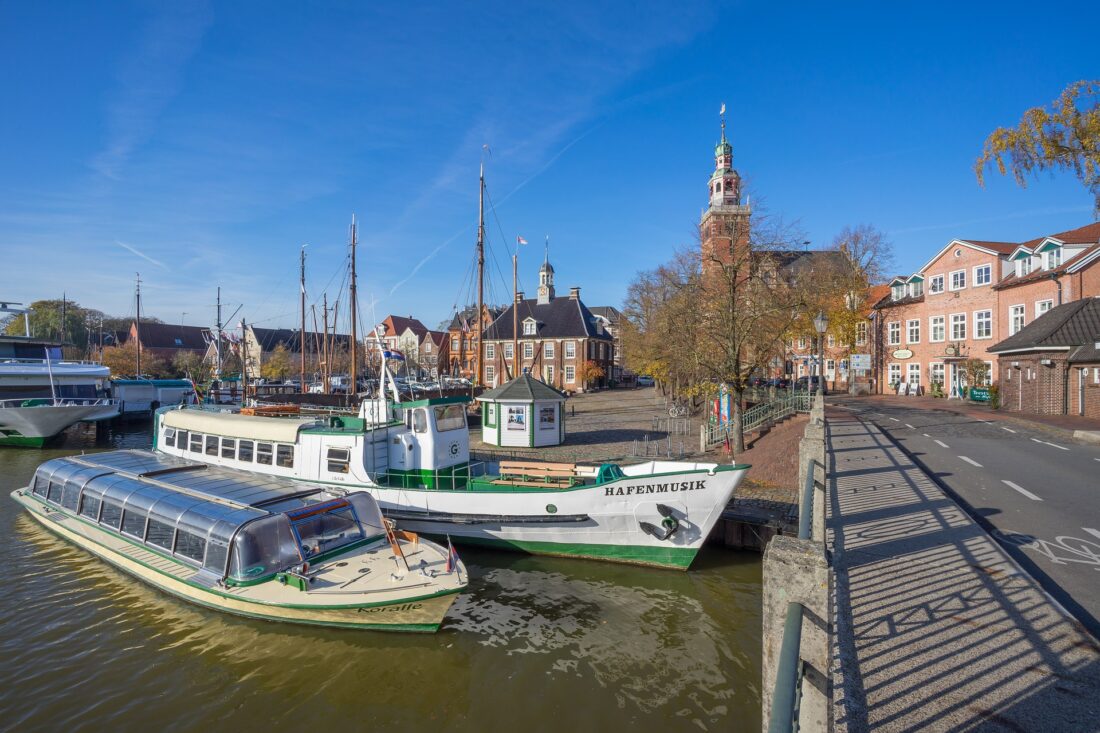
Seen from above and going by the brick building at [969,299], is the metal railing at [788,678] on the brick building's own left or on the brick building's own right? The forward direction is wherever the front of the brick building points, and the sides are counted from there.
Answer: on the brick building's own left

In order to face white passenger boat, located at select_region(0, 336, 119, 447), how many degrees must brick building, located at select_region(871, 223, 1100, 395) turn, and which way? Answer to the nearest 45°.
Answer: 0° — it already faces it

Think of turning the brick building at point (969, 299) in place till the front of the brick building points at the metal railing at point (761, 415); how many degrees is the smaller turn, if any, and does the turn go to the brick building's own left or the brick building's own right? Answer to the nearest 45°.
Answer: approximately 45° to the brick building's own left
